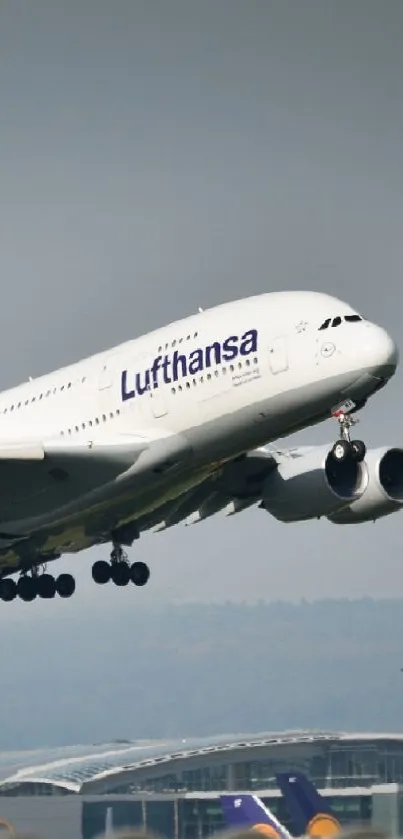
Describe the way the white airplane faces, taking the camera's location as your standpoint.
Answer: facing the viewer and to the right of the viewer
